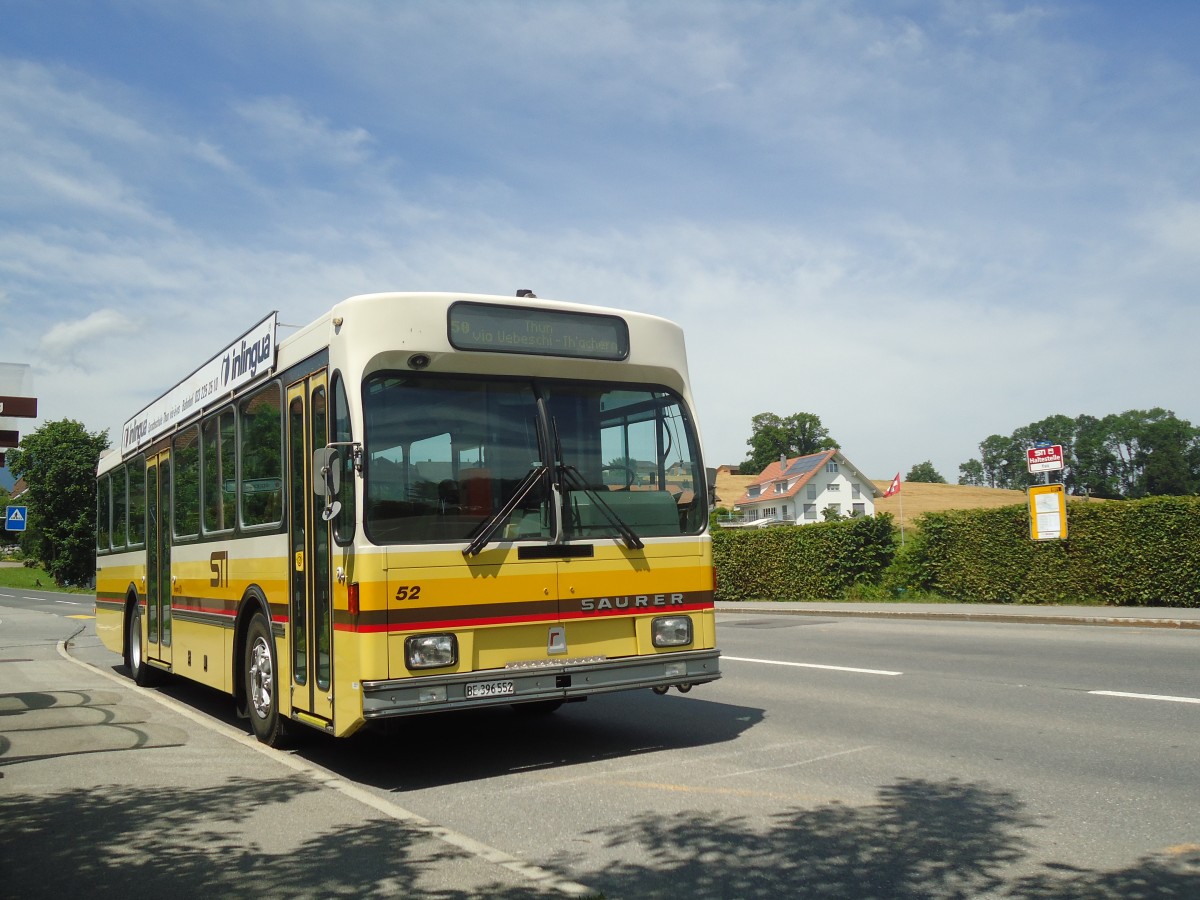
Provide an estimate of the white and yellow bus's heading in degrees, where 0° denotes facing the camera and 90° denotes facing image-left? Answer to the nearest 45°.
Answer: approximately 315°

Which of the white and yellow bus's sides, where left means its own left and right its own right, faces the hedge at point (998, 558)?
left

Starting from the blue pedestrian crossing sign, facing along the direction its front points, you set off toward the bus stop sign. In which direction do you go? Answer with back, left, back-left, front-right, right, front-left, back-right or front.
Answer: front-left

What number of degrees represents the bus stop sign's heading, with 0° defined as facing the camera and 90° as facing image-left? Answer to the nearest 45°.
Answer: approximately 0°

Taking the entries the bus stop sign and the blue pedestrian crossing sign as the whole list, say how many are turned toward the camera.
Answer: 2

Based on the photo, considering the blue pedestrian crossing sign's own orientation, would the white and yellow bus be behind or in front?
in front

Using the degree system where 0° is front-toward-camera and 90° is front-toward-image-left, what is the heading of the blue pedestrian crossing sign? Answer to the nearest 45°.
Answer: approximately 0°

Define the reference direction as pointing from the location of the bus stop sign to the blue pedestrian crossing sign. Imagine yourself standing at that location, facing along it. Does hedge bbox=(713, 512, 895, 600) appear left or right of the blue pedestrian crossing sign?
right
